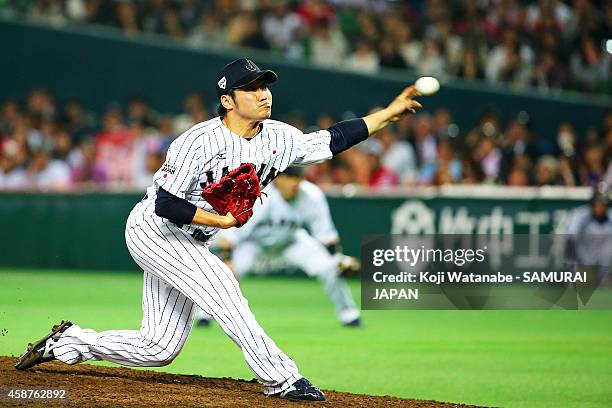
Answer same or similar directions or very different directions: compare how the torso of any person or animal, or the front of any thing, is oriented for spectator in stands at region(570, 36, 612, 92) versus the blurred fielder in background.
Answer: same or similar directions

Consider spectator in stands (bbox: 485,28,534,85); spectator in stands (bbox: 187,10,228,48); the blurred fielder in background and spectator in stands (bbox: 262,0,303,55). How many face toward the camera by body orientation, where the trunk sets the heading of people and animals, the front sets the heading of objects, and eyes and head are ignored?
4

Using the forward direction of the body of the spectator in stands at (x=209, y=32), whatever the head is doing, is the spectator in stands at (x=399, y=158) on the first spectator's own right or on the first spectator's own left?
on the first spectator's own left

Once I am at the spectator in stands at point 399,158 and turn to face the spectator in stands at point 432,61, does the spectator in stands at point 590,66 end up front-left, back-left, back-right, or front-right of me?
front-right

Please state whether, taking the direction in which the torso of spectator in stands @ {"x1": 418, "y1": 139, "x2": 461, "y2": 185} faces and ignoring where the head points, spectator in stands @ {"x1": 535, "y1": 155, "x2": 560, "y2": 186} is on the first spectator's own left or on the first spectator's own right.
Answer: on the first spectator's own left

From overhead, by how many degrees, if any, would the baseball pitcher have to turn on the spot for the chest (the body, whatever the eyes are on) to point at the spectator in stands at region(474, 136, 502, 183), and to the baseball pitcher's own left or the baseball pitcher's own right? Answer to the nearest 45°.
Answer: approximately 90° to the baseball pitcher's own left

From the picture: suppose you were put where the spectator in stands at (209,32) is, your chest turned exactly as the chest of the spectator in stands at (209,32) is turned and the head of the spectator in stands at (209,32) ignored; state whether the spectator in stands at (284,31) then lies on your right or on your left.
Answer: on your left

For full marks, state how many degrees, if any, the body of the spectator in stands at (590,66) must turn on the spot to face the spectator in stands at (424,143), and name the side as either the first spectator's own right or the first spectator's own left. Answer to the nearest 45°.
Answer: approximately 45° to the first spectator's own right

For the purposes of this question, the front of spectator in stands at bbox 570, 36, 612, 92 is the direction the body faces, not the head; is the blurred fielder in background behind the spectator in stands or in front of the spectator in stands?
in front

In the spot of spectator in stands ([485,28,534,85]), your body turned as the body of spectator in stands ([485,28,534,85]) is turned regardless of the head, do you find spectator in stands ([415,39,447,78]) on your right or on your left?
on your right

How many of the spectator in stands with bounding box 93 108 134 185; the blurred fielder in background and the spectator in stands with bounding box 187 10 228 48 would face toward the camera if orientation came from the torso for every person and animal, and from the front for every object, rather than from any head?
3

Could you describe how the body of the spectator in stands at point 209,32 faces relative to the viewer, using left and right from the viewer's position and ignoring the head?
facing the viewer

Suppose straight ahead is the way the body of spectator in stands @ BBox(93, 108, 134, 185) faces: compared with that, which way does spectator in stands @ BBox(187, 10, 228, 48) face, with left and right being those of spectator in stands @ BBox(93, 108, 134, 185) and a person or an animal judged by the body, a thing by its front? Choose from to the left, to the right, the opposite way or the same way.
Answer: the same way

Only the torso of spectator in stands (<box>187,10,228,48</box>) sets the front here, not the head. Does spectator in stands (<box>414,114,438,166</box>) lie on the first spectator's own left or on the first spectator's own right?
on the first spectator's own left

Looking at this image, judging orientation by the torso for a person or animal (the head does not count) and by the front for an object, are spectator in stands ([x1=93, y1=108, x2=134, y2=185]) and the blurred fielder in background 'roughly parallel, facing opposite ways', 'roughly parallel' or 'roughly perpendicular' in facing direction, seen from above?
roughly parallel

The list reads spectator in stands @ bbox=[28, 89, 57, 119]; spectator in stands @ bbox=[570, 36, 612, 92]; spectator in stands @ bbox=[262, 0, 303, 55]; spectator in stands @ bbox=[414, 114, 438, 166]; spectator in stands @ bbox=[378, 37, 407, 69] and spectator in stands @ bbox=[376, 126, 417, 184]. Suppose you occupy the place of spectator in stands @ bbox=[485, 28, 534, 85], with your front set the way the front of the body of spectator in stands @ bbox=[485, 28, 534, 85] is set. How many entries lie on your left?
1

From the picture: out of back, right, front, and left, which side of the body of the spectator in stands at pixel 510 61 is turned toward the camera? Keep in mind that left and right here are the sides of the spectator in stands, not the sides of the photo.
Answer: front

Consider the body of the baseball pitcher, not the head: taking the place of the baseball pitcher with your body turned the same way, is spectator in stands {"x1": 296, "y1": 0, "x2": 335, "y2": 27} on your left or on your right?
on your left

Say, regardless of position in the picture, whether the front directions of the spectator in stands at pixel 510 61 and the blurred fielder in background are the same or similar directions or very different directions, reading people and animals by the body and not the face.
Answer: same or similar directions

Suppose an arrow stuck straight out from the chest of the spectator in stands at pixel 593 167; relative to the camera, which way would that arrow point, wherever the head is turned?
toward the camera

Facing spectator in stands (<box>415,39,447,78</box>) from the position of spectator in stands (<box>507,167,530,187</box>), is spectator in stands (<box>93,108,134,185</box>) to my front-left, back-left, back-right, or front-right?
front-left

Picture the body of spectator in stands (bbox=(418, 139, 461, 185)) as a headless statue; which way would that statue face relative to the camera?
toward the camera

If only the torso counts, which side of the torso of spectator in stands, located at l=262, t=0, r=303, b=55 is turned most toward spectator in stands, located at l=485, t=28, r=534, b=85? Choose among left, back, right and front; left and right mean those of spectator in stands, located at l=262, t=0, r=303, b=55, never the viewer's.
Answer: left
